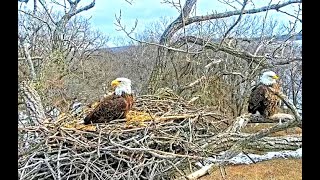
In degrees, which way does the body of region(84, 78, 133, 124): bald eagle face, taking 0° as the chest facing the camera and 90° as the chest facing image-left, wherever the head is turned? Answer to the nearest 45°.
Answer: approximately 270°

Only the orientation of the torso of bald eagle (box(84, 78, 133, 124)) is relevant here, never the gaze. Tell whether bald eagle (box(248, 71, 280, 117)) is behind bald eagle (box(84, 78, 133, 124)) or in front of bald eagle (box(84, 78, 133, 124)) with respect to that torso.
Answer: in front
